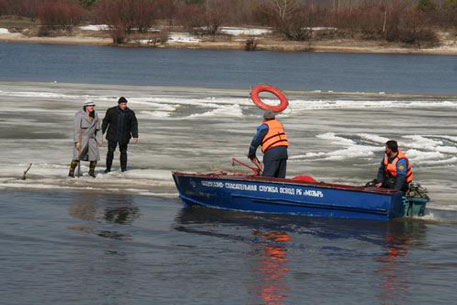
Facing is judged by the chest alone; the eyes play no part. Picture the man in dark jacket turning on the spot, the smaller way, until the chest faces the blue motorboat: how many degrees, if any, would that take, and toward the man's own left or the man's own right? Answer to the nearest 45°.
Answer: approximately 45° to the man's own left

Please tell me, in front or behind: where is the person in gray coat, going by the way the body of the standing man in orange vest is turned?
in front

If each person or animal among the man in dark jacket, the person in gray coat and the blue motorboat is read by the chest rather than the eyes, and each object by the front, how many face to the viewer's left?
1

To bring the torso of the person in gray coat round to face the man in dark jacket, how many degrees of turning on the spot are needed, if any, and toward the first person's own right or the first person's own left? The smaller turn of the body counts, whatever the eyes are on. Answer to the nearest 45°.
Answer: approximately 90° to the first person's own left

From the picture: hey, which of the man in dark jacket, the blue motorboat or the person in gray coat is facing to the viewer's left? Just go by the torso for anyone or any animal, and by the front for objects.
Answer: the blue motorboat

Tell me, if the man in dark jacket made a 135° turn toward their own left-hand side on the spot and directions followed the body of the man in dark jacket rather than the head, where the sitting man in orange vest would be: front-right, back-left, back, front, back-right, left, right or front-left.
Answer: right

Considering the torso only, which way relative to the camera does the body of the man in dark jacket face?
toward the camera

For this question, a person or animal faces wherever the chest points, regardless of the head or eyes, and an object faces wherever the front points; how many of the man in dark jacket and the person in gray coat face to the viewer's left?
0

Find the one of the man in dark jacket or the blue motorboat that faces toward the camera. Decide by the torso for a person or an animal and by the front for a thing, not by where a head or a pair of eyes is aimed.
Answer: the man in dark jacket

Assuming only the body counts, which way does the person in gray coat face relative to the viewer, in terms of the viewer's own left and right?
facing the viewer and to the right of the viewer

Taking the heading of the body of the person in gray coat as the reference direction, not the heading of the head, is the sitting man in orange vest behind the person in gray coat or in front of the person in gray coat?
in front

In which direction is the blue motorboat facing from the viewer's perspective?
to the viewer's left

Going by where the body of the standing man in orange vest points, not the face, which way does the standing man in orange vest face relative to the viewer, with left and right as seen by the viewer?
facing away from the viewer and to the left of the viewer

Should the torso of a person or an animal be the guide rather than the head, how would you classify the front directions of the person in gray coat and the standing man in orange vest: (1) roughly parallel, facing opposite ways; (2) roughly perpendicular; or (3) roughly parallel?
roughly parallel, facing opposite ways

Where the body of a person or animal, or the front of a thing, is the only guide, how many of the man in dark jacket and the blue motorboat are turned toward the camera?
1

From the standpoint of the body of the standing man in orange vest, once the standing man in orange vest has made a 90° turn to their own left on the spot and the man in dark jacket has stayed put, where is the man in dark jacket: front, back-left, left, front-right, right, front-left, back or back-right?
right

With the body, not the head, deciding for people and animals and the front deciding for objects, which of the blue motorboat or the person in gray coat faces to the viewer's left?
the blue motorboat
